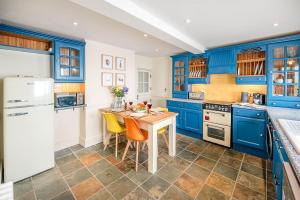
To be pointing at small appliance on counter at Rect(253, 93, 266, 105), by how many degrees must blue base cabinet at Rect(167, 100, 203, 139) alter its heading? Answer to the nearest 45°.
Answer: approximately 135° to its left

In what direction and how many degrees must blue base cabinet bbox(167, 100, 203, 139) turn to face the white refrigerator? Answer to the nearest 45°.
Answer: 0° — it already faces it

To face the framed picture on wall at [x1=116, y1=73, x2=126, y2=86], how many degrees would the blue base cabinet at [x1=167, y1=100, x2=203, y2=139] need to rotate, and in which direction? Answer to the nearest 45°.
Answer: approximately 45° to its right

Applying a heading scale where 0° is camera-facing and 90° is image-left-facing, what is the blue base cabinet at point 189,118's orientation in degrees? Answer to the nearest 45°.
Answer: approximately 45°

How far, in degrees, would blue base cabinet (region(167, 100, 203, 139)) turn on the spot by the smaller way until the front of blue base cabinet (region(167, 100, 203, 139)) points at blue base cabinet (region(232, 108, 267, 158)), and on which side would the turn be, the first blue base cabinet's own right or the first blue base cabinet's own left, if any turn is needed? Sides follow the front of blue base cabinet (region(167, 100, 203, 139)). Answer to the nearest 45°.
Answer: approximately 90° to the first blue base cabinet's own left
